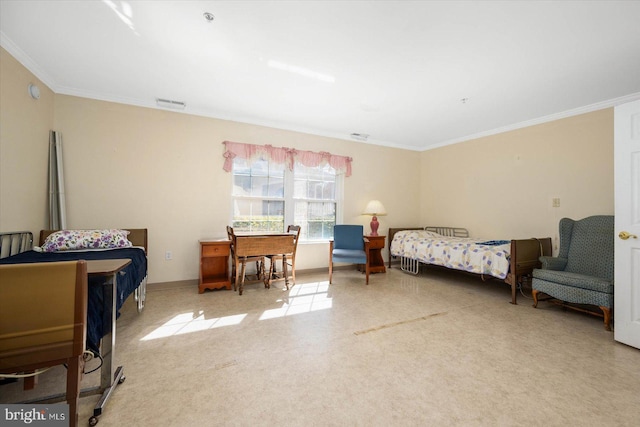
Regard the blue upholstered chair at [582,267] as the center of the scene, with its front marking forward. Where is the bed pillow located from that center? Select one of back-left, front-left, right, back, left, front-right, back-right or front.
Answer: front

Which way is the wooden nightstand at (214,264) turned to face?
toward the camera

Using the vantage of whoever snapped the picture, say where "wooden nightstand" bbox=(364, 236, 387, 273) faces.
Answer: facing the viewer

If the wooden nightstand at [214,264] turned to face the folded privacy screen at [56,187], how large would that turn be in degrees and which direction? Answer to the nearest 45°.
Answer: approximately 90° to its right

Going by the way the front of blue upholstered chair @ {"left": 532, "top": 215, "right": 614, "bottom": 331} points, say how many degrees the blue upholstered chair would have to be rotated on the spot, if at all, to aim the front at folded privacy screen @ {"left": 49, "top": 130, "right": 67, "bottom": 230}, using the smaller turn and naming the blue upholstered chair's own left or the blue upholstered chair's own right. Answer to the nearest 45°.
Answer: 0° — it already faces it

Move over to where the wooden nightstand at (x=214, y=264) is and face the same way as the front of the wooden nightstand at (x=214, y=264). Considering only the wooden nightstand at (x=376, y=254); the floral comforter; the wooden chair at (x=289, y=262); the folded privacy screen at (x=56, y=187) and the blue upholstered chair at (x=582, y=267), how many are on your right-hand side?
1

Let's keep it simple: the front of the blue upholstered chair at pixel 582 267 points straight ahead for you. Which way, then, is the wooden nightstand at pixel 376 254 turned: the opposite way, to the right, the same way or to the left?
to the left

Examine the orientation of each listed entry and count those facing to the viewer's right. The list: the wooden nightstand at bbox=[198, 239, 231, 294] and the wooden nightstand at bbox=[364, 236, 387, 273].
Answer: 0

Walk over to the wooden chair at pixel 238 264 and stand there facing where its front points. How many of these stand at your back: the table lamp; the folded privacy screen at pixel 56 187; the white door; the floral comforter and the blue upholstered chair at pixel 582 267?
1

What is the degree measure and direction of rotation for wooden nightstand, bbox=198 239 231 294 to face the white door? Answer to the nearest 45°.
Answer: approximately 45° to its left

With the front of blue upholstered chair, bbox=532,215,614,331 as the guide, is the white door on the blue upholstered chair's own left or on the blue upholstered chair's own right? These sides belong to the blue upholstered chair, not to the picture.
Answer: on the blue upholstered chair's own left

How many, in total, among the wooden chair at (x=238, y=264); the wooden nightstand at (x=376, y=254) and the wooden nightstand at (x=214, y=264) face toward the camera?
2
